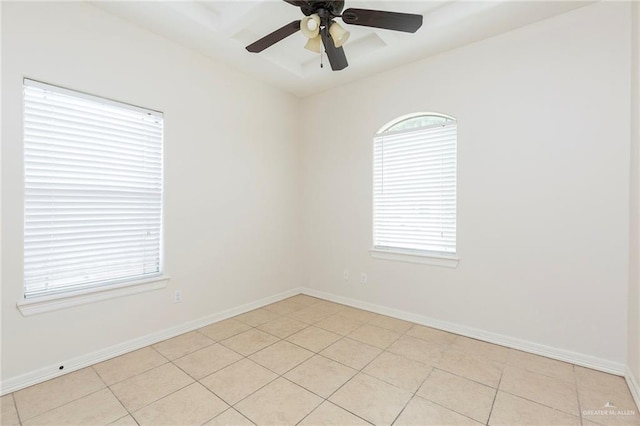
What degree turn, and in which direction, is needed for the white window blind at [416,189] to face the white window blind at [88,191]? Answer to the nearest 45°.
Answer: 0° — it already faces it

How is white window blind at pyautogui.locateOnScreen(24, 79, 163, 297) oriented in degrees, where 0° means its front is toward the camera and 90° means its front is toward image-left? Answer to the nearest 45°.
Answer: approximately 315°

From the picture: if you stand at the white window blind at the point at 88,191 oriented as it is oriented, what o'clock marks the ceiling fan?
The ceiling fan is roughly at 12 o'clock from the white window blind.

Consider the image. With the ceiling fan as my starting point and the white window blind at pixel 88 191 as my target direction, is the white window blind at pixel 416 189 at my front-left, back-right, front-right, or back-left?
back-right
